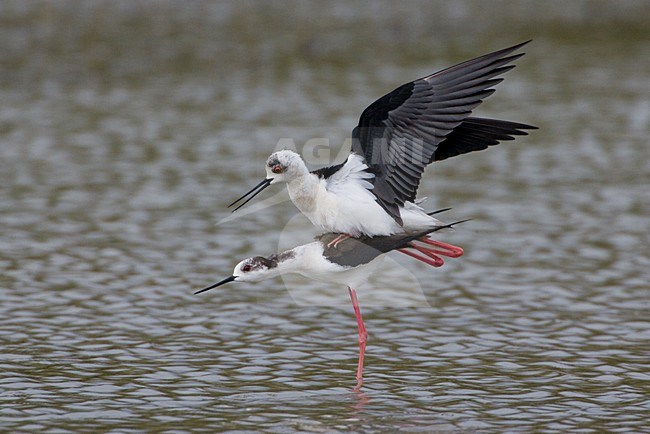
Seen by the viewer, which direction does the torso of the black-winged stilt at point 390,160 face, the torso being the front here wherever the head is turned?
to the viewer's left

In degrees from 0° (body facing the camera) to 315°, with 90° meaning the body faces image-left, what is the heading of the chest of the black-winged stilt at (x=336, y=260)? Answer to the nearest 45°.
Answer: approximately 90°
